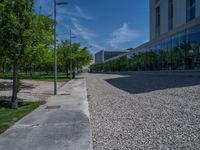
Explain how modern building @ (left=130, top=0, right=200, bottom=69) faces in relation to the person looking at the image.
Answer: facing the viewer and to the left of the viewer

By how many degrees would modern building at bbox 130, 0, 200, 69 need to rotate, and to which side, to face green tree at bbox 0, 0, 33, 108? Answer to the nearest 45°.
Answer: approximately 45° to its left
